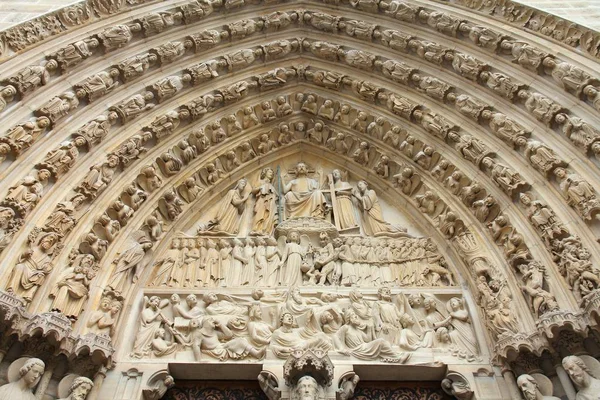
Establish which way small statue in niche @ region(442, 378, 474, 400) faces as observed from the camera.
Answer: facing the viewer and to the left of the viewer
